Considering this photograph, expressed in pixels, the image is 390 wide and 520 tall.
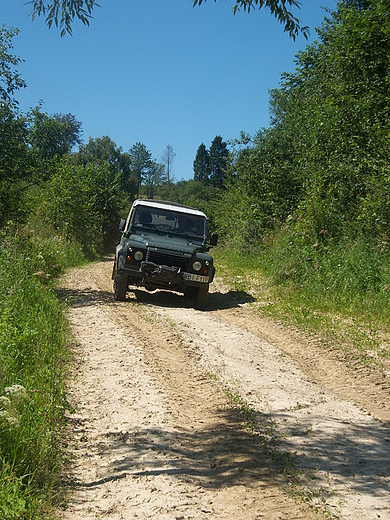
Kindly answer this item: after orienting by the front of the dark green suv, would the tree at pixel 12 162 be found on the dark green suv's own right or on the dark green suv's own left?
on the dark green suv's own right

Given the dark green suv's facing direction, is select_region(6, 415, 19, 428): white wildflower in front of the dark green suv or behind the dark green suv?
in front

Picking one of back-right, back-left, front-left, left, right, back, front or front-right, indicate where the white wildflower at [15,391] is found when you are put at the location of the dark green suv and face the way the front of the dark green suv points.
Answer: front

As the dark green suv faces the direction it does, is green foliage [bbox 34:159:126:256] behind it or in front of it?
behind

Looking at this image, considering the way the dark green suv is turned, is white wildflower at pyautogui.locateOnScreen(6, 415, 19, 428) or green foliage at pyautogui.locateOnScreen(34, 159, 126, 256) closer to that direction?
the white wildflower

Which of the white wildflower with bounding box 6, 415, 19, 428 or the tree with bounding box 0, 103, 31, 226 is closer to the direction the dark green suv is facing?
the white wildflower

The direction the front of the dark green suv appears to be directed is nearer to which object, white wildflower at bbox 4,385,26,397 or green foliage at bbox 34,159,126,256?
the white wildflower

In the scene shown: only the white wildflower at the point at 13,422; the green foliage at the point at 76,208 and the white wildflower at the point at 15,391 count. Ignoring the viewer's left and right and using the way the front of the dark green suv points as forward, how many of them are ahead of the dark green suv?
2

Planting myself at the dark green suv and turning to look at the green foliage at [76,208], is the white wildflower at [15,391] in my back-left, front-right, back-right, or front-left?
back-left

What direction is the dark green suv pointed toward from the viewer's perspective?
toward the camera
